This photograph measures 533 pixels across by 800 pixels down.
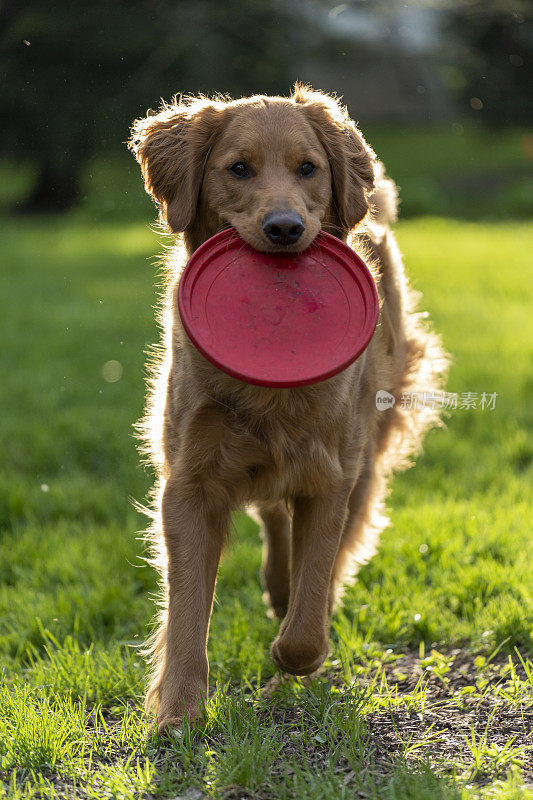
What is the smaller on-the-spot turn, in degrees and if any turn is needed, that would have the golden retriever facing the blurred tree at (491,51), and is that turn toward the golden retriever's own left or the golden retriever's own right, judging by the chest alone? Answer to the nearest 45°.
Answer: approximately 180°

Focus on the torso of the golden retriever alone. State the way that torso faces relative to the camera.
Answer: toward the camera
